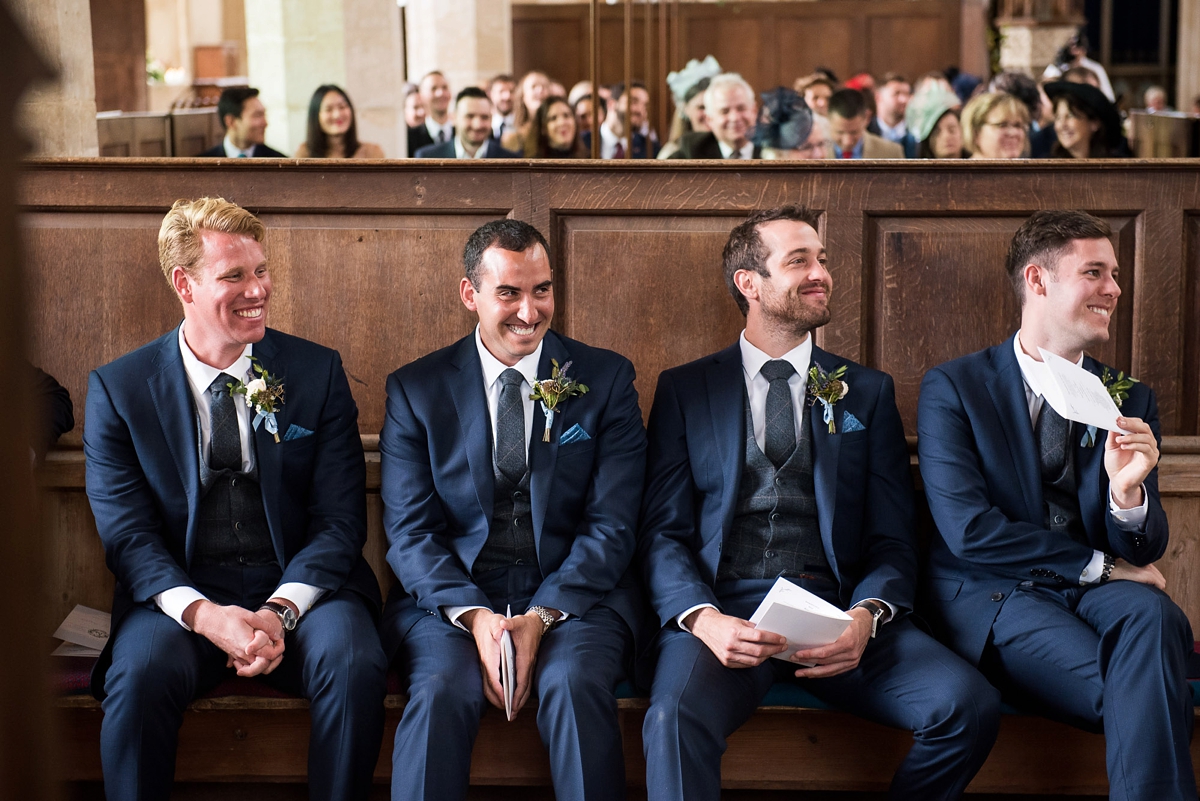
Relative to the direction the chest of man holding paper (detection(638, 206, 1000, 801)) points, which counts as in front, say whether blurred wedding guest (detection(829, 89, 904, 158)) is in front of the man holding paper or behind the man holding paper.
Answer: behind

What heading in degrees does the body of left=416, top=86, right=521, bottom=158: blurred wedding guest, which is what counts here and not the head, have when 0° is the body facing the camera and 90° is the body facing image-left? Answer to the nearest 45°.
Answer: approximately 0°

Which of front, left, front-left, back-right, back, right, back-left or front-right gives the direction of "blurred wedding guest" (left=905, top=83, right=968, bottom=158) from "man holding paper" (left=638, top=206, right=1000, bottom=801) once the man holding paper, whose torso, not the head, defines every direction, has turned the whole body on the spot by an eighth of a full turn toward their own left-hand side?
back-left
